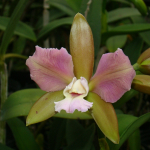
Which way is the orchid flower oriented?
toward the camera
